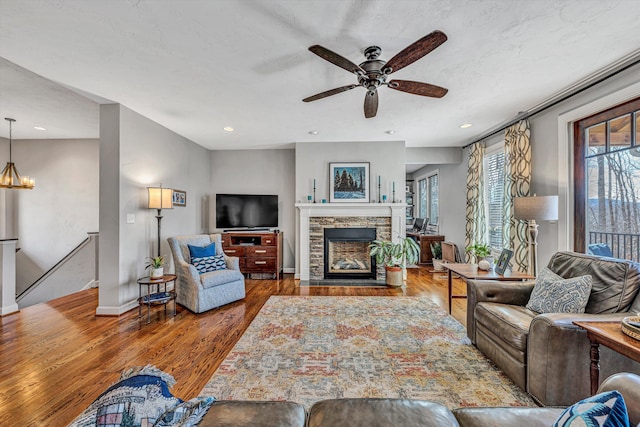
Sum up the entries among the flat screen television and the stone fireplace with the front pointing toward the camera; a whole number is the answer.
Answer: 2

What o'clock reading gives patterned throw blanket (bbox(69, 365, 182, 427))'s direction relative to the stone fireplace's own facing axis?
The patterned throw blanket is roughly at 12 o'clock from the stone fireplace.

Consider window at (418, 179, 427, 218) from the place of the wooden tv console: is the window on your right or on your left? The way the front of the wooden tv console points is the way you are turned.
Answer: on your left

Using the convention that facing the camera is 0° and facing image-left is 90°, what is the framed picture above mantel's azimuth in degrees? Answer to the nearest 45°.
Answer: approximately 0°

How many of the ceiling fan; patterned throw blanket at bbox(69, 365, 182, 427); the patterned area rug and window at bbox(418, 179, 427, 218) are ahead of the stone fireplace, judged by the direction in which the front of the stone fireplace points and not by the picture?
3

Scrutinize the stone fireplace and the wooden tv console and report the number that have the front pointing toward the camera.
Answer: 2

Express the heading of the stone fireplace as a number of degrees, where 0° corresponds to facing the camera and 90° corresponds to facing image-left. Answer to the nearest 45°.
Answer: approximately 0°

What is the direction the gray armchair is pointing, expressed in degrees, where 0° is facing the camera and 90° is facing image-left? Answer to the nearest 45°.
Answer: approximately 315°

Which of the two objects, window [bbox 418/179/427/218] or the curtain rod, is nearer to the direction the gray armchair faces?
the curtain rod

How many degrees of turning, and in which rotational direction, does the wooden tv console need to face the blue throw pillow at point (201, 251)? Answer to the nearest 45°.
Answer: approximately 45° to its right

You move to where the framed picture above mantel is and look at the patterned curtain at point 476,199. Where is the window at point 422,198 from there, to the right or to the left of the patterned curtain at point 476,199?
left

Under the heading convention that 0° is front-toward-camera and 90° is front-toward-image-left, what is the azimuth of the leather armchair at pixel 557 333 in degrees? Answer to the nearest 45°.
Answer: approximately 45°

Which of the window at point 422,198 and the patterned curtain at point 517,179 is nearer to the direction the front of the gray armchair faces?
the patterned curtain
